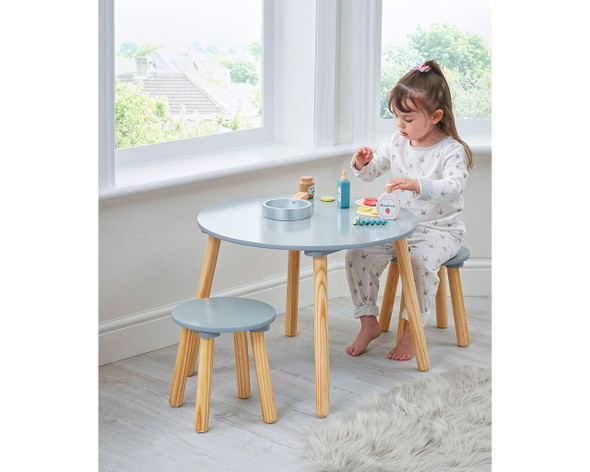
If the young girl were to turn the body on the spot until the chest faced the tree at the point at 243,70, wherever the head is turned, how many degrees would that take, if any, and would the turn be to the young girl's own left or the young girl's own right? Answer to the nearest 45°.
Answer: approximately 90° to the young girl's own right

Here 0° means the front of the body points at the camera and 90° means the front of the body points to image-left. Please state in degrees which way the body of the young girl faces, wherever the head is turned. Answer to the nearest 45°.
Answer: approximately 45°

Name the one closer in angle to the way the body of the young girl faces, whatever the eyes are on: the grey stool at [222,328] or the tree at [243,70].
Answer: the grey stool
